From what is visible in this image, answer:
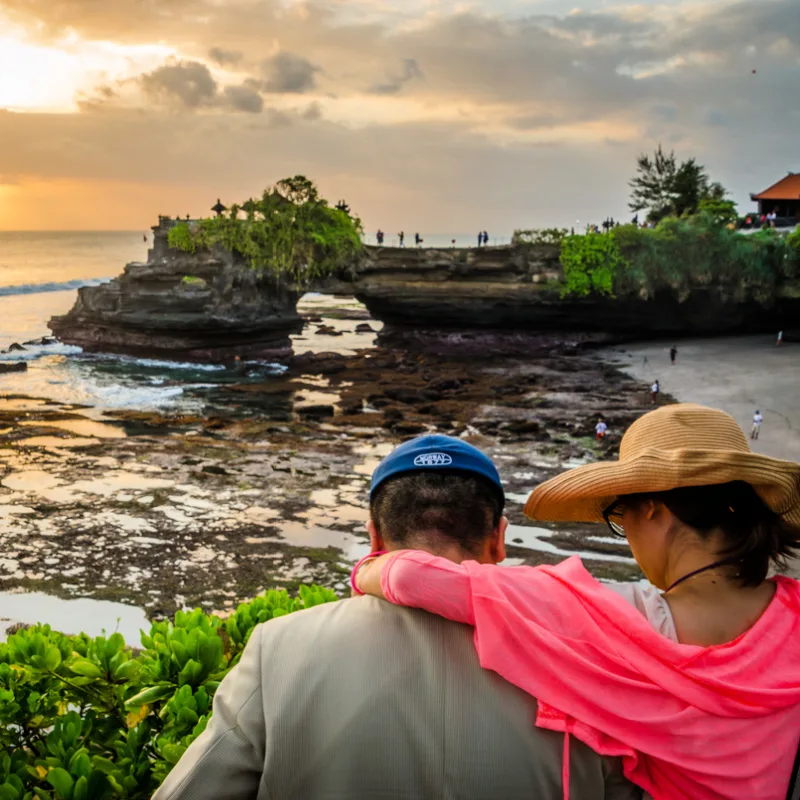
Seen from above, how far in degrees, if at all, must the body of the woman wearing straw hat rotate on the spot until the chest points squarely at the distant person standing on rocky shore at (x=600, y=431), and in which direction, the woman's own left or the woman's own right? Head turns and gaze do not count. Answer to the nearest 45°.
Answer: approximately 45° to the woman's own right

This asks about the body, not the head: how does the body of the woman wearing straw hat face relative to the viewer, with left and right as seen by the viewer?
facing away from the viewer and to the left of the viewer

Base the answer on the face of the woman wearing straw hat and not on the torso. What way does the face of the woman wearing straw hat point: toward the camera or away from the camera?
away from the camera

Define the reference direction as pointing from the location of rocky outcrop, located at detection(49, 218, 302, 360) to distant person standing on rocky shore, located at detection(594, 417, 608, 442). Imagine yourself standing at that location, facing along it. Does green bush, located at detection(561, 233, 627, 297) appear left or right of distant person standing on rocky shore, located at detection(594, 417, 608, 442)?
left

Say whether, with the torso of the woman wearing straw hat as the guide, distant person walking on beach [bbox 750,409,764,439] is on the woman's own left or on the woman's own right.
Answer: on the woman's own right

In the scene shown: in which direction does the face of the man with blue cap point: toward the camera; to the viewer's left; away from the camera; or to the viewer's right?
away from the camera

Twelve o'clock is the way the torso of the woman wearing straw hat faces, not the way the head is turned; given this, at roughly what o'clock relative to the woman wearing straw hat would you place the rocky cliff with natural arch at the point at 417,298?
The rocky cliff with natural arch is roughly at 1 o'clock from the woman wearing straw hat.

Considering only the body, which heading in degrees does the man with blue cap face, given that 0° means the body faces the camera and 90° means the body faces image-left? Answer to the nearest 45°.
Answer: approximately 180°
